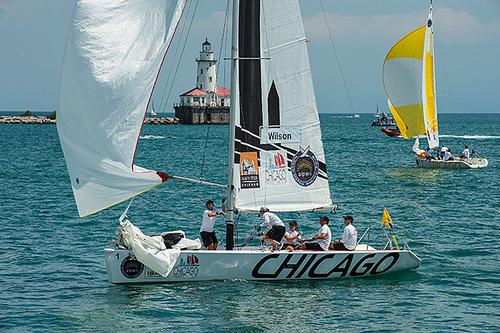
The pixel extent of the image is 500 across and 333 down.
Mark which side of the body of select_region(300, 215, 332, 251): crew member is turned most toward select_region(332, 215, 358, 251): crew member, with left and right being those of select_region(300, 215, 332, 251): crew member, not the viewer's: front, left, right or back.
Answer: back

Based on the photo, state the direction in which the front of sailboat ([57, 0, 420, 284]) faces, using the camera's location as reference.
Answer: facing to the left of the viewer

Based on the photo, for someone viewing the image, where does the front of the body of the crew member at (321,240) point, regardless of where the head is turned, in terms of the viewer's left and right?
facing to the left of the viewer

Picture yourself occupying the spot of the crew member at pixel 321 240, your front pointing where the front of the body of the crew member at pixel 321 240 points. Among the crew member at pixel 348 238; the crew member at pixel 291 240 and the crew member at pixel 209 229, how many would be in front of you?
2
